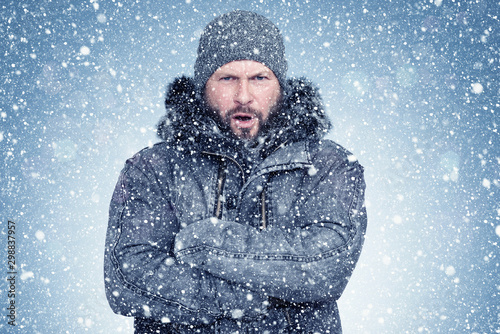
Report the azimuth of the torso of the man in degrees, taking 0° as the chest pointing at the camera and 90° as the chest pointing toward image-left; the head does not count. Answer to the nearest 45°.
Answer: approximately 0°
